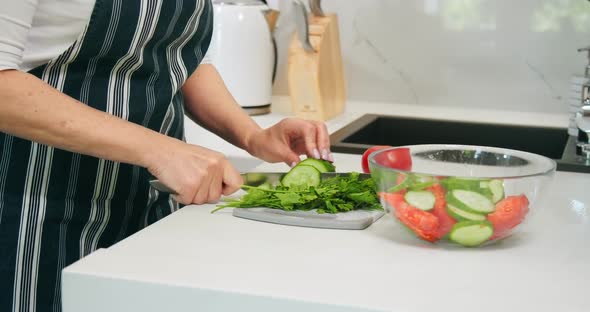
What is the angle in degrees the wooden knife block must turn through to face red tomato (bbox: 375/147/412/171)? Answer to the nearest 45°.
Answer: approximately 45° to its left

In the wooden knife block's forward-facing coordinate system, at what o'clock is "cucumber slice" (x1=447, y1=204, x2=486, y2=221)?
The cucumber slice is roughly at 10 o'clock from the wooden knife block.

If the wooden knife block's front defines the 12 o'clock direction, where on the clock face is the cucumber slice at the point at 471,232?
The cucumber slice is roughly at 10 o'clock from the wooden knife block.

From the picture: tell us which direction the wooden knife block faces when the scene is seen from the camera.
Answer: facing the viewer and to the left of the viewer

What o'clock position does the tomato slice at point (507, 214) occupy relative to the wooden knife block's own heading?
The tomato slice is roughly at 10 o'clock from the wooden knife block.

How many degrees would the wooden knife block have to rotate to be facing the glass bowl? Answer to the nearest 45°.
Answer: approximately 45° to its left

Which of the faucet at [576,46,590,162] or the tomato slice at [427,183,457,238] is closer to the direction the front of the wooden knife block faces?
the tomato slice

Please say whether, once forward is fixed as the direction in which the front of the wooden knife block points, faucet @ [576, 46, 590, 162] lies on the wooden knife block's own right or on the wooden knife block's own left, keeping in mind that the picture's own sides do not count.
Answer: on the wooden knife block's own left

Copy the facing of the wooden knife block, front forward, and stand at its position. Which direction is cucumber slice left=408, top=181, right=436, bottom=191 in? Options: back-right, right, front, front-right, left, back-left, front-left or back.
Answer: front-left

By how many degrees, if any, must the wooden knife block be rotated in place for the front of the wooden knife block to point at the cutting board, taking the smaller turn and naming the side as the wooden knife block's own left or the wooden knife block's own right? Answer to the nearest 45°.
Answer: approximately 45° to the wooden knife block's own left
